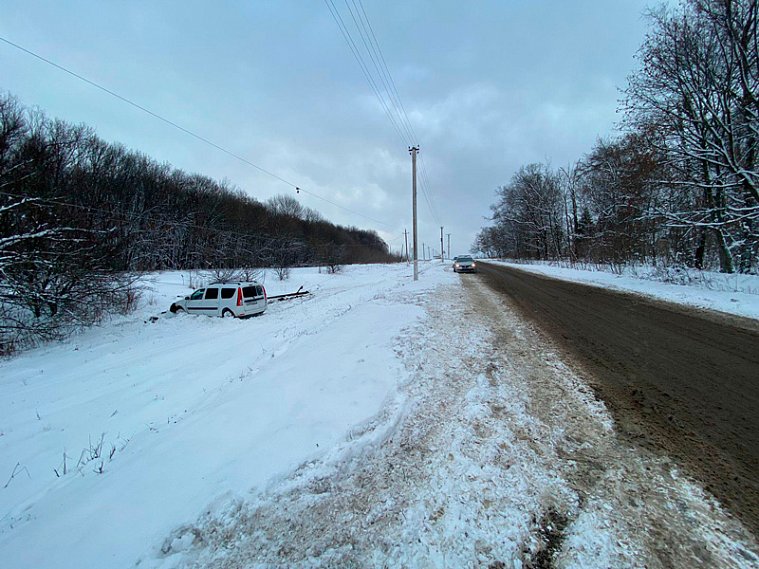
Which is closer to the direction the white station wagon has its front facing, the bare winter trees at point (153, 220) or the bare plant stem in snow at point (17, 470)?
the bare winter trees

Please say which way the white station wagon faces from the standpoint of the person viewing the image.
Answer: facing away from the viewer and to the left of the viewer

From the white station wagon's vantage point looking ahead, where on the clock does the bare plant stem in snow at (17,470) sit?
The bare plant stem in snow is roughly at 8 o'clock from the white station wagon.
